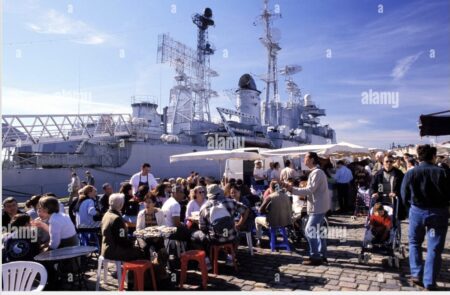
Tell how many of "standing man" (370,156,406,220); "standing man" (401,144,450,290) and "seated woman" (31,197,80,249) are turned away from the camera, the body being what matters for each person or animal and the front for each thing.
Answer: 1

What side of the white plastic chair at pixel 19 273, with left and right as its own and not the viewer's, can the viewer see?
back

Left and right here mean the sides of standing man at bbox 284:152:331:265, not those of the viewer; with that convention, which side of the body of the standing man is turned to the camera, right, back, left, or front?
left

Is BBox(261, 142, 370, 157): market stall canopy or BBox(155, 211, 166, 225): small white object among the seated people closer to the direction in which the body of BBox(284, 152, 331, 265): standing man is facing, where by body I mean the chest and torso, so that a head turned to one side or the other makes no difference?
the small white object among the seated people

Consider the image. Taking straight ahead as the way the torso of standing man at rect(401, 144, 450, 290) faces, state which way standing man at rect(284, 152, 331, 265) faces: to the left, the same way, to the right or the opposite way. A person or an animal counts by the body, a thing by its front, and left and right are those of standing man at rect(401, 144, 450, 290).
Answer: to the left

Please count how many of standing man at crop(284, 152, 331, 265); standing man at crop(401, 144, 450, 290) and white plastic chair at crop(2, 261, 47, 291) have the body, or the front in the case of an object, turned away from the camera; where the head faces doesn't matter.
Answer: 2

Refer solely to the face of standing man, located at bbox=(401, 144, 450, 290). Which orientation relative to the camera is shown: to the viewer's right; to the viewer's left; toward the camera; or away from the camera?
away from the camera

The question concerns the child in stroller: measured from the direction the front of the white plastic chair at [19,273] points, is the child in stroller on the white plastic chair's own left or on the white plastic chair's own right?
on the white plastic chair's own right

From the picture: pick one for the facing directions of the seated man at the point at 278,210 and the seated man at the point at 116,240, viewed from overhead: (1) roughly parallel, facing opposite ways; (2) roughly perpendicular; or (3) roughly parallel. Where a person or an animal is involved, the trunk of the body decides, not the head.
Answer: roughly perpendicular

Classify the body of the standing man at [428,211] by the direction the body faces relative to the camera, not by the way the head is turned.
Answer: away from the camera

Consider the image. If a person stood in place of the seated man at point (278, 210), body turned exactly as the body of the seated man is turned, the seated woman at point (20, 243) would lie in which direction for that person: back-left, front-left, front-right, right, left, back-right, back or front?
left
